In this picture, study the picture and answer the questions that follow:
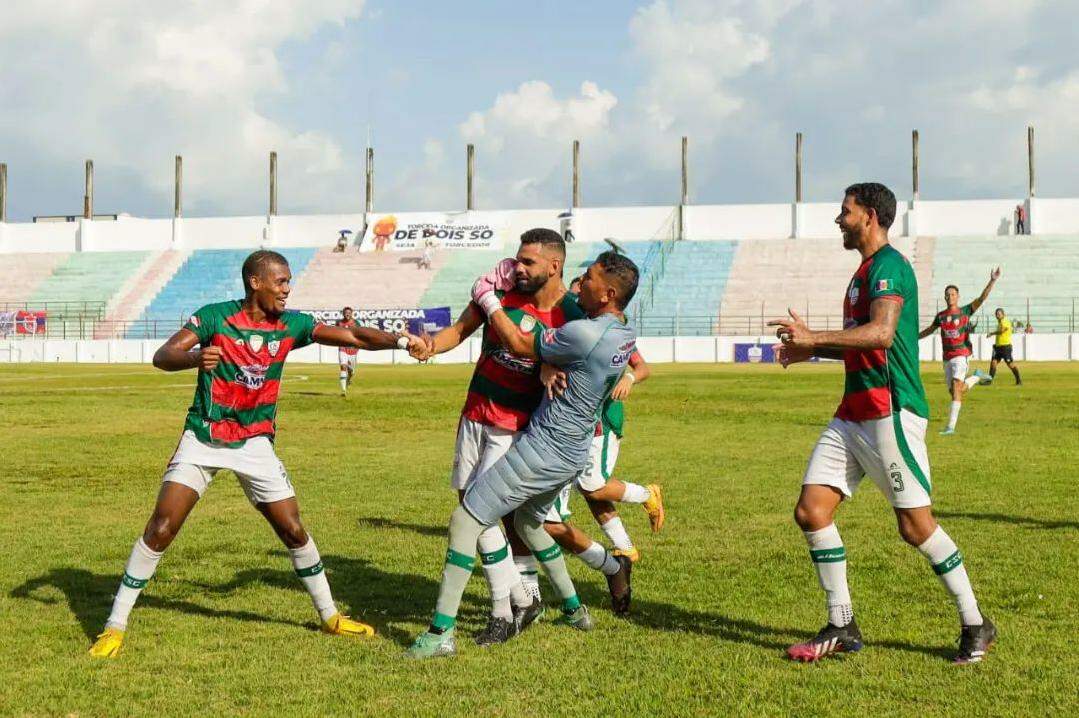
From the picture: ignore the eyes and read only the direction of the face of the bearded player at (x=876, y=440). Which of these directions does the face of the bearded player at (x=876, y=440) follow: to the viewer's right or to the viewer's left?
to the viewer's left

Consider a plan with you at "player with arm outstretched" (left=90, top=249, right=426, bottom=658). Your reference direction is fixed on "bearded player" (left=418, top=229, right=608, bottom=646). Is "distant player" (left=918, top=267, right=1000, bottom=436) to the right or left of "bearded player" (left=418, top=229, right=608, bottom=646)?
left

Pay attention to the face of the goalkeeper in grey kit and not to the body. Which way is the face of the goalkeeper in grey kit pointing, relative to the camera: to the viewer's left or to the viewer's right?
to the viewer's left

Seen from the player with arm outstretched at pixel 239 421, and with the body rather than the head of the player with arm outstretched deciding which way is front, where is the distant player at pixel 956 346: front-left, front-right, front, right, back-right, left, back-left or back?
left

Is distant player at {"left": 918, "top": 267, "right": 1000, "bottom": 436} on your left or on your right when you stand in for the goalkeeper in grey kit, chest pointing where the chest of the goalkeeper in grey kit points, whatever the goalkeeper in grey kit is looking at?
on your right

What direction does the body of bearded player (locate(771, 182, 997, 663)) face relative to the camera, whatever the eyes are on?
to the viewer's left

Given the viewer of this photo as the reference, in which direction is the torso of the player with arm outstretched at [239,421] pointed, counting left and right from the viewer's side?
facing the viewer and to the right of the viewer

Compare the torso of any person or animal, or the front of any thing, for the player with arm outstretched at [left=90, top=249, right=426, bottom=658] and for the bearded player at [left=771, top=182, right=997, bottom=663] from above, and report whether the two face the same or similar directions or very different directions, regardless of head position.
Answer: very different directions

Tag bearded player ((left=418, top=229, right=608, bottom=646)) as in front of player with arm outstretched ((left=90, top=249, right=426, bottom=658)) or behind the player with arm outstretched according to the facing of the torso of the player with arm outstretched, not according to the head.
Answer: in front

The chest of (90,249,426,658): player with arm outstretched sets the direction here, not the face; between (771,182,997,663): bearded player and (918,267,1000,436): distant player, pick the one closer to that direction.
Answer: the bearded player

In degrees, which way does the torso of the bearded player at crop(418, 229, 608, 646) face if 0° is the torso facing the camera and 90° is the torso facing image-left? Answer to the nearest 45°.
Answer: approximately 45°
